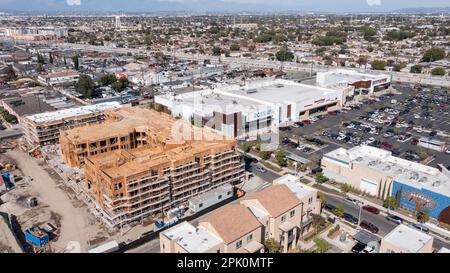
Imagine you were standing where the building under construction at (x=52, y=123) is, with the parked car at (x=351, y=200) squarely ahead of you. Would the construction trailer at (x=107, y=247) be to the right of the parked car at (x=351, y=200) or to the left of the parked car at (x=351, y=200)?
right

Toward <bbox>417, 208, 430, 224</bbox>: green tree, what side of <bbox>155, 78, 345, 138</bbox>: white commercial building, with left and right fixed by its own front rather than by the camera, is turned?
front

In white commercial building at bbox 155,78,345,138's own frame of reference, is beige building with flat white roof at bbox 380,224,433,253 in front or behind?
in front

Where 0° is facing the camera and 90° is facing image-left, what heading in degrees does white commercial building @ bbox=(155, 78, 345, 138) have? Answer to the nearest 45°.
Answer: approximately 315°

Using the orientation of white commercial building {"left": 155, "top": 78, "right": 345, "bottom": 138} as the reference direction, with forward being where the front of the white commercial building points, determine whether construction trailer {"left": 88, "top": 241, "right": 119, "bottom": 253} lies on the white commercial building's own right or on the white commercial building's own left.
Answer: on the white commercial building's own right

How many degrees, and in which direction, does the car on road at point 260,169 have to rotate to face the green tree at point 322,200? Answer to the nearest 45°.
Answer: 0° — it already faces it

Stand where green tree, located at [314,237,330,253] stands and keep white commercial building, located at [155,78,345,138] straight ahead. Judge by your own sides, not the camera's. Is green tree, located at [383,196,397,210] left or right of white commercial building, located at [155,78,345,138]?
right

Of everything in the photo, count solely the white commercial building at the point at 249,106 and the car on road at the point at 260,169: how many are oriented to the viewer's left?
0

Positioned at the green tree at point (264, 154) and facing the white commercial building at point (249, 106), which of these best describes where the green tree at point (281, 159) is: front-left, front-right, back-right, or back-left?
back-right

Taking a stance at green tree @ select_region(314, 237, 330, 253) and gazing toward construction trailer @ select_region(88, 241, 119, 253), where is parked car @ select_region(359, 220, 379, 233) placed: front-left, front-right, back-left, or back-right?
back-right

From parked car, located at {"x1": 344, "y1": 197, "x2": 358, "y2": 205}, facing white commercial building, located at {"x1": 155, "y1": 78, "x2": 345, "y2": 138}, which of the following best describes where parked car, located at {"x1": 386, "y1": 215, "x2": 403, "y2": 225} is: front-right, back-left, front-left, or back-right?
back-right

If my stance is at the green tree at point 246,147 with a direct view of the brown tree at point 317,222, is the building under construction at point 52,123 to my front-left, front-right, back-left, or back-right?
back-right

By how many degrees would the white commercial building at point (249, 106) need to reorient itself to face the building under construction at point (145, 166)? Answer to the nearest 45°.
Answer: approximately 45° to its right

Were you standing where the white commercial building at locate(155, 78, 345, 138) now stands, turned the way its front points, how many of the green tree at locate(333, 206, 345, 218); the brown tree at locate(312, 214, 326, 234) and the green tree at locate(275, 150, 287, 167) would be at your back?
0

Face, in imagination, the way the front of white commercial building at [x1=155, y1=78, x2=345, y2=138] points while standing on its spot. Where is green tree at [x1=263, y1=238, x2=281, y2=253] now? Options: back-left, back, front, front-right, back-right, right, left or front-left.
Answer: front-right
